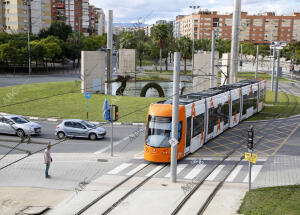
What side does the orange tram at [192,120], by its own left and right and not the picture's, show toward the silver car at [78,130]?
right

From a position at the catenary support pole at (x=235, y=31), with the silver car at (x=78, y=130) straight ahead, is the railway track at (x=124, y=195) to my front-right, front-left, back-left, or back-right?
front-left

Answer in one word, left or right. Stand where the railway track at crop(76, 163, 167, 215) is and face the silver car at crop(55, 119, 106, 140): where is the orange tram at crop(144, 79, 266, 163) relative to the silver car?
right

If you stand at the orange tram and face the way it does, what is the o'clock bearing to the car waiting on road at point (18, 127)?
The car waiting on road is roughly at 2 o'clock from the orange tram.

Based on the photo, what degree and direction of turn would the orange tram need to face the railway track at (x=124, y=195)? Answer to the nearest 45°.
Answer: approximately 45° to its left

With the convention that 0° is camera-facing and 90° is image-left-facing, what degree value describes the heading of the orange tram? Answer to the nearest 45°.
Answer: approximately 45°

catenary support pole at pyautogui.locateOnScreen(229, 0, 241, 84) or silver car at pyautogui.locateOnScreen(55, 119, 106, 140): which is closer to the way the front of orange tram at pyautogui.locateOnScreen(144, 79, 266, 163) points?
the silver car

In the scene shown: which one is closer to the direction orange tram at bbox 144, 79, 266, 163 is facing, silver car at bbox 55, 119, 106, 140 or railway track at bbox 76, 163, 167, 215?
the railway track

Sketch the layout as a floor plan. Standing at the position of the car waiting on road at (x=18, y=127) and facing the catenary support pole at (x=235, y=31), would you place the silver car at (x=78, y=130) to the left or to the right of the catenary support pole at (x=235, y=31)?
right

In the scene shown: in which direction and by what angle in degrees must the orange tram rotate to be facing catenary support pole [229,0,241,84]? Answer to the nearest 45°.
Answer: approximately 135° to its right
